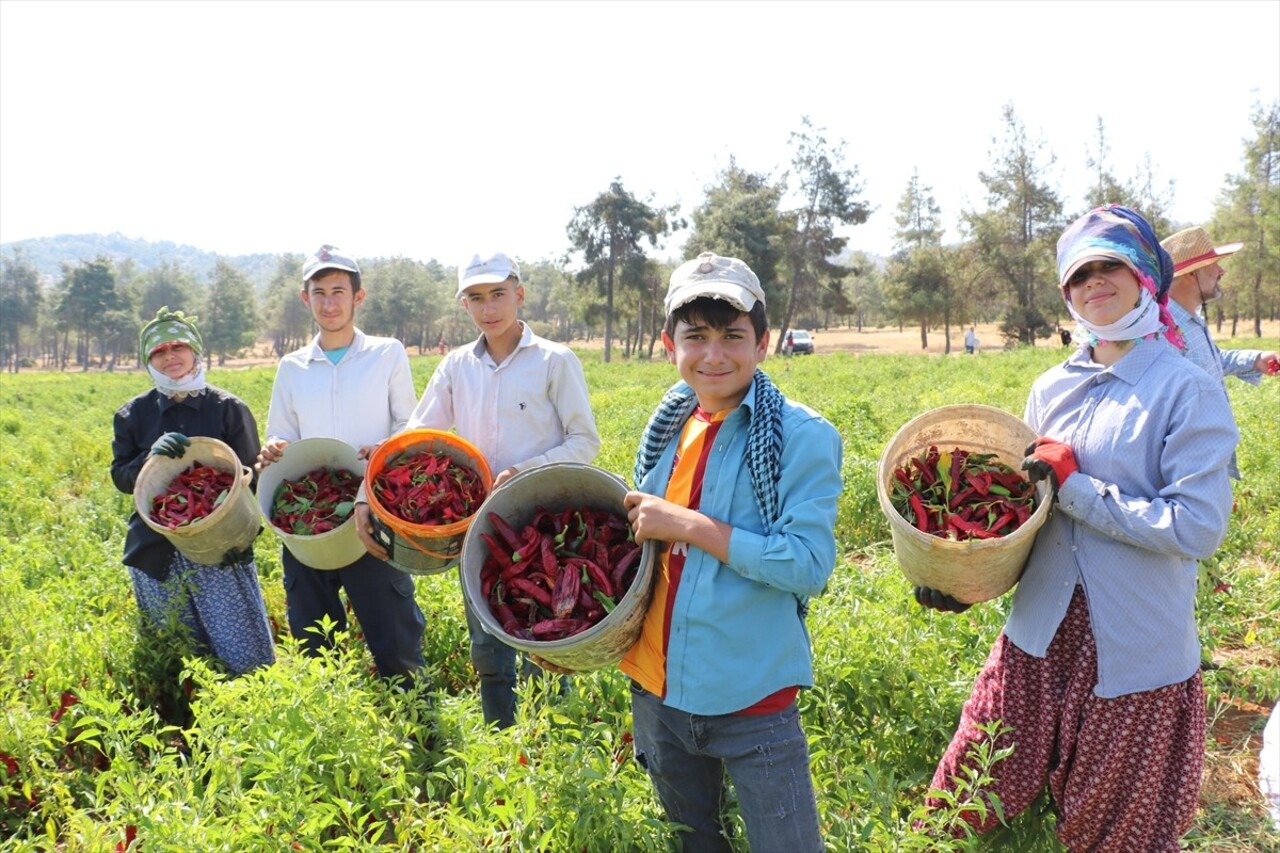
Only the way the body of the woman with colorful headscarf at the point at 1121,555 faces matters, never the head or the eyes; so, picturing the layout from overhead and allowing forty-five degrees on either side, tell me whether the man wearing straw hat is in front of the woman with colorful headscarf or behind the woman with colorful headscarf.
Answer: behind

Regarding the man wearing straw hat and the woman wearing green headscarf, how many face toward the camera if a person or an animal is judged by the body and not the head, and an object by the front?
1

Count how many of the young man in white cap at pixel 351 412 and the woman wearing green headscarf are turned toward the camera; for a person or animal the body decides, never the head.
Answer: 2

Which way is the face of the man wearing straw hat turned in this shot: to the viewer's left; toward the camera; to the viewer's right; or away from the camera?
to the viewer's right

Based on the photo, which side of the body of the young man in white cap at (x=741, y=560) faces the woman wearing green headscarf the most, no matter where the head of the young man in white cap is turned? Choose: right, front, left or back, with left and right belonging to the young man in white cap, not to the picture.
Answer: right

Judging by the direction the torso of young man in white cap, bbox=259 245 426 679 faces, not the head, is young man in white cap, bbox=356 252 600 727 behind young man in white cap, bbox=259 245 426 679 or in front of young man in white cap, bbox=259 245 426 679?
in front

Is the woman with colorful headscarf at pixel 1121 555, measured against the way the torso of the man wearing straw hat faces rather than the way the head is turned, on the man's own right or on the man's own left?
on the man's own right

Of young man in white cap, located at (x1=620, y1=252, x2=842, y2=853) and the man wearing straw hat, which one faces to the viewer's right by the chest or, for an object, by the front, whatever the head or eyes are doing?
the man wearing straw hat

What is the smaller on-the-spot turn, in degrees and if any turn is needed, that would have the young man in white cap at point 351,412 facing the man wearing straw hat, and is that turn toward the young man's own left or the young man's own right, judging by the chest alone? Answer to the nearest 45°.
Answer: approximately 90° to the young man's own left

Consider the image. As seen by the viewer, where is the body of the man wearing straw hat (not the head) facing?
to the viewer's right
